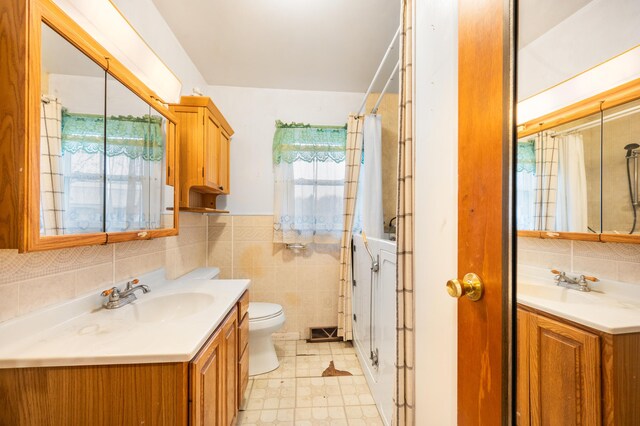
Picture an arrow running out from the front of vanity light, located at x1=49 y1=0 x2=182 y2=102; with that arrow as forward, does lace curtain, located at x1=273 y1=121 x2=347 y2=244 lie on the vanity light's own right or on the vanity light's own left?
on the vanity light's own left

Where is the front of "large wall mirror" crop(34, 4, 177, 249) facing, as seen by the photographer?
facing the viewer and to the right of the viewer

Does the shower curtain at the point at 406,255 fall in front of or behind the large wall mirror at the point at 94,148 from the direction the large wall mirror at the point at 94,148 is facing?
in front

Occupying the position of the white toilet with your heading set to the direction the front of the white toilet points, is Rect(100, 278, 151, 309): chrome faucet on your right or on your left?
on your right

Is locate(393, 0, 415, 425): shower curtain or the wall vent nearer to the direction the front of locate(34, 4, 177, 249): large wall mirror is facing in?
the shower curtain
